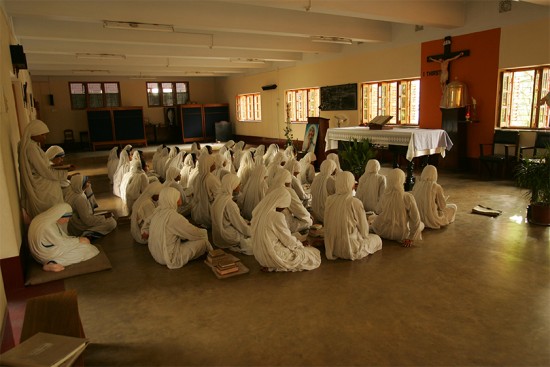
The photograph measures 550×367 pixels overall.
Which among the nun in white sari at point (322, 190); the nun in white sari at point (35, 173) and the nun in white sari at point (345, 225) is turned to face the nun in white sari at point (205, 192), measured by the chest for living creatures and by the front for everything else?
the nun in white sari at point (35, 173)

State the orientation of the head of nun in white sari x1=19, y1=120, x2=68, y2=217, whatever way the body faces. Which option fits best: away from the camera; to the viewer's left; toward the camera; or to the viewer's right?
to the viewer's right

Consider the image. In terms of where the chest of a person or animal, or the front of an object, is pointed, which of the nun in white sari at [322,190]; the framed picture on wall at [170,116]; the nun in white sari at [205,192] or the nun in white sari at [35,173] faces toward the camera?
the framed picture on wall

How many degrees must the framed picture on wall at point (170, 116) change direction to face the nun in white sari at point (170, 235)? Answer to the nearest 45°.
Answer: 0° — it already faces them

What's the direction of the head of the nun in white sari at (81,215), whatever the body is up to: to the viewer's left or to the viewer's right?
to the viewer's right

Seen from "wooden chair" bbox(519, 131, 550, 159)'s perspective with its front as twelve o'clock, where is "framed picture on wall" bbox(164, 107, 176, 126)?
The framed picture on wall is roughly at 2 o'clock from the wooden chair.

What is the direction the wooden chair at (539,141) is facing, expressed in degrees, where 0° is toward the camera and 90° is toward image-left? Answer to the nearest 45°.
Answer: approximately 45°

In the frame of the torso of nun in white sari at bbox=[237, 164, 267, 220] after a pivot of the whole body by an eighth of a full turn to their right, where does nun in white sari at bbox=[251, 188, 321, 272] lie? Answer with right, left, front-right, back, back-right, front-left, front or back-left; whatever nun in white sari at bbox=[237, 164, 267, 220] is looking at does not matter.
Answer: right
